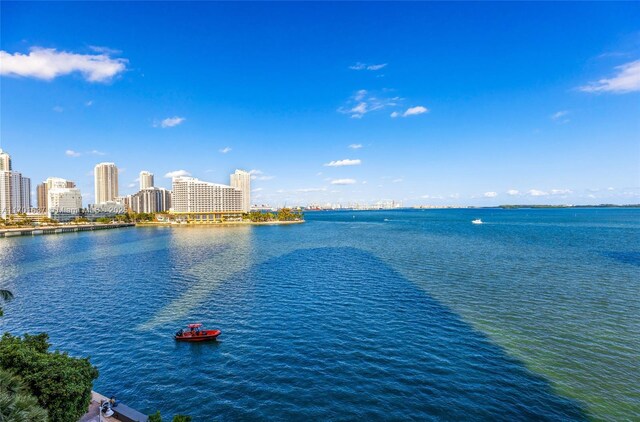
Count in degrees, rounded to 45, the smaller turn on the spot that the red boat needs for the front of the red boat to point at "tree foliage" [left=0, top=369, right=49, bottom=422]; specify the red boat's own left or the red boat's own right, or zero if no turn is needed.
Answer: approximately 90° to the red boat's own right

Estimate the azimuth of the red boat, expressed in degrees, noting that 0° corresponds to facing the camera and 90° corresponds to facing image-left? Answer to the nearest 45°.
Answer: approximately 270°

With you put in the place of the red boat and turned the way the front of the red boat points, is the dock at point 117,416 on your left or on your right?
on your right
